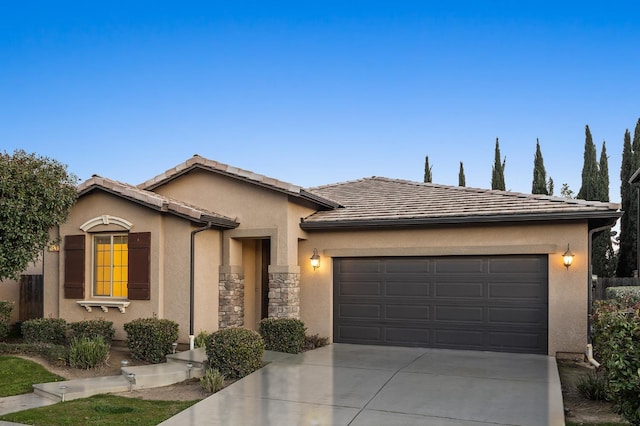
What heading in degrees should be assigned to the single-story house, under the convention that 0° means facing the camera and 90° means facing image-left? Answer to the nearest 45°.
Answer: approximately 0°

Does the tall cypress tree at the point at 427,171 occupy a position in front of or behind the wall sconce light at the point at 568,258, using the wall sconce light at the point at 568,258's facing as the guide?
behind

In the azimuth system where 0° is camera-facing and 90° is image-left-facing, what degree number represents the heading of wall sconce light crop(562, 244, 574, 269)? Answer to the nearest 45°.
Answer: approximately 0°

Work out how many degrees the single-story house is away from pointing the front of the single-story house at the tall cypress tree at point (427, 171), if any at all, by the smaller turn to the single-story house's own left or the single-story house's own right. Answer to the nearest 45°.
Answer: approximately 180°

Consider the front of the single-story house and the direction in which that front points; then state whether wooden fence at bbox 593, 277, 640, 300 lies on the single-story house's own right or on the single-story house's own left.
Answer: on the single-story house's own left

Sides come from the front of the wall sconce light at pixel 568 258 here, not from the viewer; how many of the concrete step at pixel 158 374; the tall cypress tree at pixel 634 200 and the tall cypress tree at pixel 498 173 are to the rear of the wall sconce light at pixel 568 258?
2

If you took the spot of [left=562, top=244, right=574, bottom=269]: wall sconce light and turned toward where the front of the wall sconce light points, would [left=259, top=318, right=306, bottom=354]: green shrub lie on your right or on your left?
on your right

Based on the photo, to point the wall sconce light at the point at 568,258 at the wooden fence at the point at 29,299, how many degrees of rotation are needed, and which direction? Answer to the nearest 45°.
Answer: approximately 90° to its right

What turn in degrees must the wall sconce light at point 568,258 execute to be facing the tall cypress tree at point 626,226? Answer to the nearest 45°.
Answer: approximately 180°

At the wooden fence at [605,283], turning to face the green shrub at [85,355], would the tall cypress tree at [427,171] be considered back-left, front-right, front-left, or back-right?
back-right

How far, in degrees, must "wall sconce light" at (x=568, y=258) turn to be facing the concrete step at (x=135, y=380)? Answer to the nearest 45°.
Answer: approximately 45° to its right

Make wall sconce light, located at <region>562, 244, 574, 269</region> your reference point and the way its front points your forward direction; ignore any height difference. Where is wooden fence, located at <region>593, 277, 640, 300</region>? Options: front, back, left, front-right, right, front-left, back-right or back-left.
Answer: back

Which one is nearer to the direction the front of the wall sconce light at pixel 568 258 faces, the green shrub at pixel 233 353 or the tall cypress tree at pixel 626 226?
the green shrub
